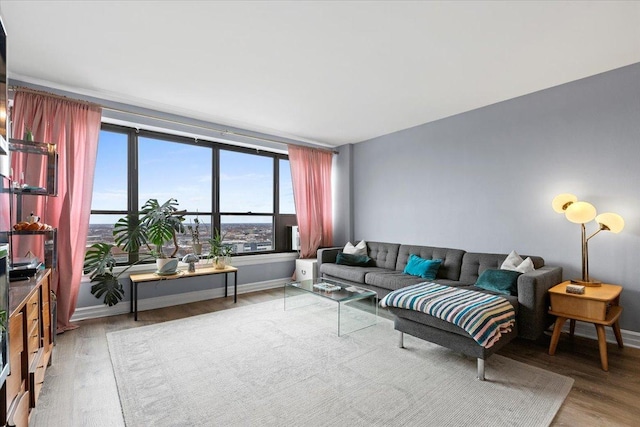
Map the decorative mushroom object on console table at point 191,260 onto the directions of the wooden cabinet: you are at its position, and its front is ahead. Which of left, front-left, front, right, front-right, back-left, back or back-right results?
front-left

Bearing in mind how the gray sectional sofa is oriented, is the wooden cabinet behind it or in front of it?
in front

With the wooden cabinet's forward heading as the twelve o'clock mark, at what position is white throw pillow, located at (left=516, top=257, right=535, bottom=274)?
The white throw pillow is roughly at 1 o'clock from the wooden cabinet.

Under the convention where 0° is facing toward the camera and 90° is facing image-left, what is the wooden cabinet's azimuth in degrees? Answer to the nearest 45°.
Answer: approximately 270°

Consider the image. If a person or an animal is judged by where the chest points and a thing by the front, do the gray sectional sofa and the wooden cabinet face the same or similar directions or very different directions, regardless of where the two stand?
very different directions

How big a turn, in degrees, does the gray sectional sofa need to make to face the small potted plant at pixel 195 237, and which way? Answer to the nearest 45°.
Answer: approximately 45° to its right

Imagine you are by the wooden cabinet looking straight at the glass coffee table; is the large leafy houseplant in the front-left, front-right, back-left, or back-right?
front-left

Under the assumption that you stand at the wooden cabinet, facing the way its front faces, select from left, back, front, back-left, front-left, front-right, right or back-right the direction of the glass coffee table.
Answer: front

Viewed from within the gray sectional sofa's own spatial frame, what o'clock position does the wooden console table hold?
The wooden console table is roughly at 1 o'clock from the gray sectional sofa.

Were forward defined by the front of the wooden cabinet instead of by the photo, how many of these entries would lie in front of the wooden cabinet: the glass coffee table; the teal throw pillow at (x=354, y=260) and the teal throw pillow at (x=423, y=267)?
3

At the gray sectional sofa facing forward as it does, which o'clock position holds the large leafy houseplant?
The large leafy houseplant is roughly at 1 o'clock from the gray sectional sofa.

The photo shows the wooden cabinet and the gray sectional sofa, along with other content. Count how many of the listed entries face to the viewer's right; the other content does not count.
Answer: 1

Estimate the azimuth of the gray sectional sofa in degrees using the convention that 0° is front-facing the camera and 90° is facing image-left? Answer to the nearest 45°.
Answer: approximately 45°

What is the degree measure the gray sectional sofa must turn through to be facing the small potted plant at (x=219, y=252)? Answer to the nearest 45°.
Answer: approximately 45° to its right

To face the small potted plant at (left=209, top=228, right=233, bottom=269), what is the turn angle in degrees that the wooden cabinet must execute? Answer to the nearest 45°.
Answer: approximately 45° to its left
